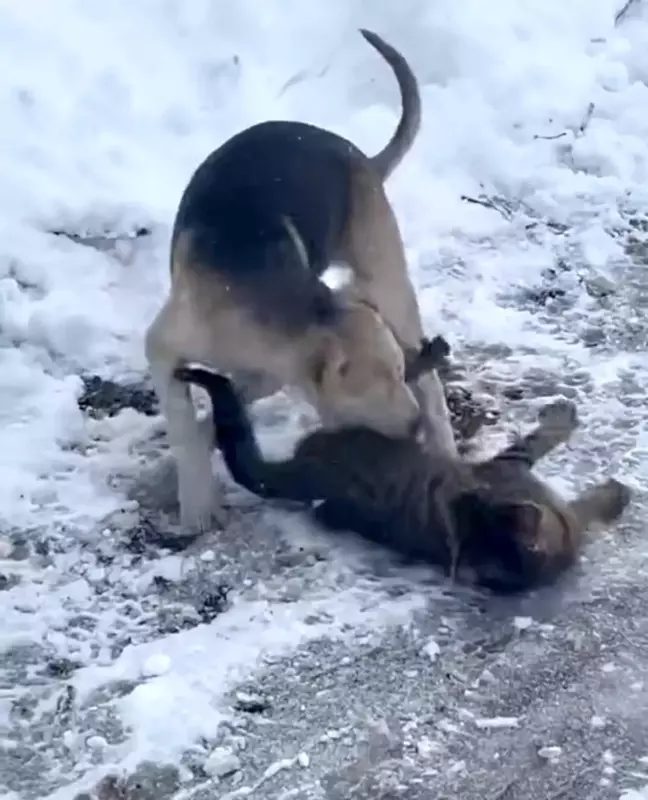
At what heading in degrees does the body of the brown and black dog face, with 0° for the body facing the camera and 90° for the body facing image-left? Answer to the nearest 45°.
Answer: approximately 45°

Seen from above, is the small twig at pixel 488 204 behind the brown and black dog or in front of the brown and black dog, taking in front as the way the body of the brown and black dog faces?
behind

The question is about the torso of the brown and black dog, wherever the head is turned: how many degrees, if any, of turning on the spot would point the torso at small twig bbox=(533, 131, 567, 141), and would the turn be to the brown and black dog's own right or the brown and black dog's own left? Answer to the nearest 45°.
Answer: approximately 180°
